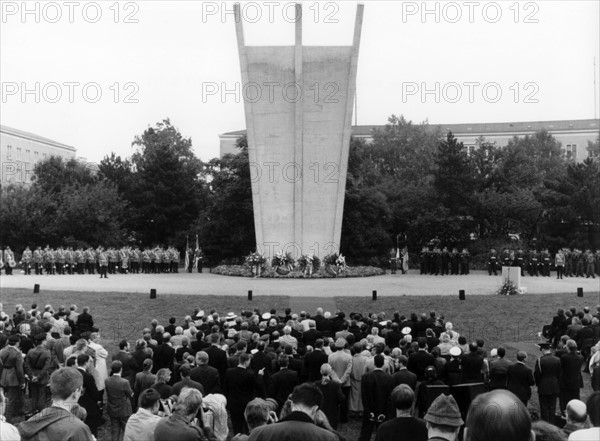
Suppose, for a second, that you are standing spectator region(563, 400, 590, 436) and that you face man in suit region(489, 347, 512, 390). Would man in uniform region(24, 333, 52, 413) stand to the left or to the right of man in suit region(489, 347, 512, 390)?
left

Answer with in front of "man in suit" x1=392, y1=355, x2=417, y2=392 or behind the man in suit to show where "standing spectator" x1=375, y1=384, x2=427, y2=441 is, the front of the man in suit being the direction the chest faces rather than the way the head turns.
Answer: behind

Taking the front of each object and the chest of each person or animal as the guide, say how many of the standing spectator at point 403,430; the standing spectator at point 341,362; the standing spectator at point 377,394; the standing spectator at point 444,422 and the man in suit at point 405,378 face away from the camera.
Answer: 5

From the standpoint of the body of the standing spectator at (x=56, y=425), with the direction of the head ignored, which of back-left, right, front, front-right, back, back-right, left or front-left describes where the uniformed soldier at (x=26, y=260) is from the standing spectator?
front-left

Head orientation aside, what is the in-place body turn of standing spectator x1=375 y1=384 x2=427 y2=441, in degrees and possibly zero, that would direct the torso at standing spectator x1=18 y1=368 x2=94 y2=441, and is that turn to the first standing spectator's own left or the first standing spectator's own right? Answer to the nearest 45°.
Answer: approximately 135° to the first standing spectator's own left

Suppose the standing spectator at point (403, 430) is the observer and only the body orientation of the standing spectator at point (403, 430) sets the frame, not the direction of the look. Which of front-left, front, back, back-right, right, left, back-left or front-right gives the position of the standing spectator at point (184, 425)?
left

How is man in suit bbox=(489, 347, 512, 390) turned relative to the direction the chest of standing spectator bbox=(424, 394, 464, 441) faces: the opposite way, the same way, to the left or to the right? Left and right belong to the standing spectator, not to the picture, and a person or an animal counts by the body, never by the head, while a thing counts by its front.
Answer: the same way

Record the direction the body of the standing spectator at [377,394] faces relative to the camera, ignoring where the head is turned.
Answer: away from the camera

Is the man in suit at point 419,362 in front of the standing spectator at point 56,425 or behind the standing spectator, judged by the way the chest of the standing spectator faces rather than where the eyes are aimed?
in front

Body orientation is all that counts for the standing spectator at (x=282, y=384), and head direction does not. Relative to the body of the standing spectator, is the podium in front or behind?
in front

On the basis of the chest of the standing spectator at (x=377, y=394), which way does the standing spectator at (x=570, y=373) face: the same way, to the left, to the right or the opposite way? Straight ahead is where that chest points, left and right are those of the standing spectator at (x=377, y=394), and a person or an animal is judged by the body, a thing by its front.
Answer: the same way

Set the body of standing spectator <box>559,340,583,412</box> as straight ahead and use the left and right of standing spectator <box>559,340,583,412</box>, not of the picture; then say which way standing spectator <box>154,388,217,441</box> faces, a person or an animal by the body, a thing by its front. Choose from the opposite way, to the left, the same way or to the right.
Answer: the same way

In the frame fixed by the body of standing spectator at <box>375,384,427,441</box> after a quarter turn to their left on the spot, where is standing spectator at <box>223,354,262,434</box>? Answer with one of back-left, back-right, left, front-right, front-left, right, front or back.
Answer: front-right

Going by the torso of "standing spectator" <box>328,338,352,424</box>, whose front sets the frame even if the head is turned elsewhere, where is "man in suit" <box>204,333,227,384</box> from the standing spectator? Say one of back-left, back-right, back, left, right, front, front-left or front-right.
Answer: left

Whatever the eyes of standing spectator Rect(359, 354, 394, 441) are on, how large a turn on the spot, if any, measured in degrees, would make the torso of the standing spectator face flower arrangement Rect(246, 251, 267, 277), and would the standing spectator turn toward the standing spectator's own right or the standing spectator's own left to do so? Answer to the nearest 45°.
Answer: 0° — they already face it

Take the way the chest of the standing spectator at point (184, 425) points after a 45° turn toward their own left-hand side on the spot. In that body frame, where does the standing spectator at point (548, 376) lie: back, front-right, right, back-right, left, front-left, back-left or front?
front-right

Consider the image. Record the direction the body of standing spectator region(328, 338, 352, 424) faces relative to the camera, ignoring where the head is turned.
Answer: away from the camera

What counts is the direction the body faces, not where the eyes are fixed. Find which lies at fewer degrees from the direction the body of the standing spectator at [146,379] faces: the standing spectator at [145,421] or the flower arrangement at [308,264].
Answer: the flower arrangement

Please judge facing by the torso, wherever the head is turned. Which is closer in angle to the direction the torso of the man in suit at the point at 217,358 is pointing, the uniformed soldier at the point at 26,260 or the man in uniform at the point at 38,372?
the uniformed soldier

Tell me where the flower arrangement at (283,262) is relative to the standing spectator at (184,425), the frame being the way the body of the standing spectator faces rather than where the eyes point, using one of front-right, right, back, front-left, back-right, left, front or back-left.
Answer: front-left

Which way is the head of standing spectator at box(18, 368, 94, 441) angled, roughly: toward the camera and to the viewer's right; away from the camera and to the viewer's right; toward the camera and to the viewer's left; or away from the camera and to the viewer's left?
away from the camera and to the viewer's right

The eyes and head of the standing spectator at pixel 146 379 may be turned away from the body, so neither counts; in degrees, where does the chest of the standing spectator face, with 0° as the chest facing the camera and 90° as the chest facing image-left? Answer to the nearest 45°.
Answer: approximately 225°
